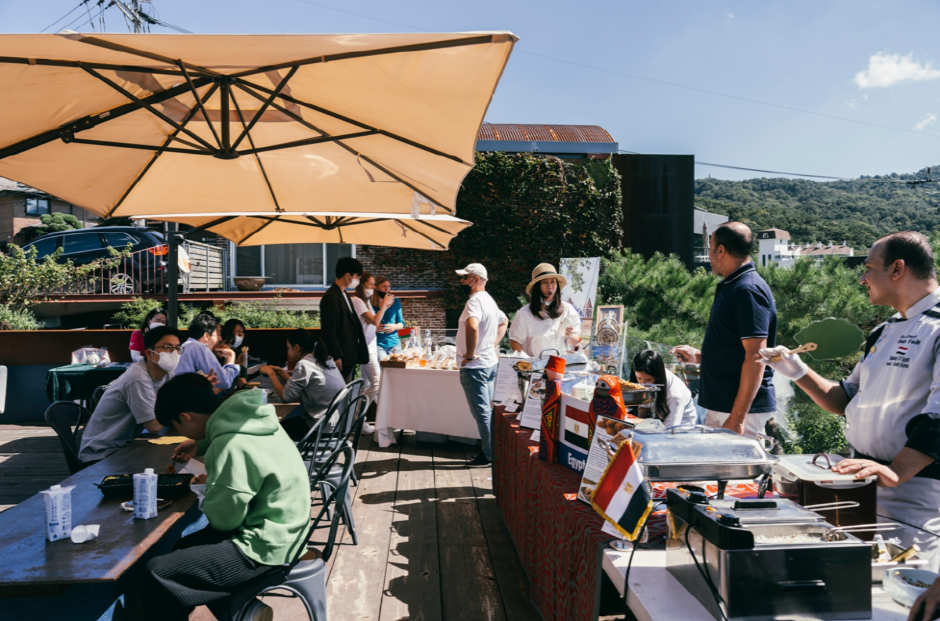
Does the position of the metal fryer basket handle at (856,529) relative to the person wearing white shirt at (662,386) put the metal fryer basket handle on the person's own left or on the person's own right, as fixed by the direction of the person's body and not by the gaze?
on the person's own left

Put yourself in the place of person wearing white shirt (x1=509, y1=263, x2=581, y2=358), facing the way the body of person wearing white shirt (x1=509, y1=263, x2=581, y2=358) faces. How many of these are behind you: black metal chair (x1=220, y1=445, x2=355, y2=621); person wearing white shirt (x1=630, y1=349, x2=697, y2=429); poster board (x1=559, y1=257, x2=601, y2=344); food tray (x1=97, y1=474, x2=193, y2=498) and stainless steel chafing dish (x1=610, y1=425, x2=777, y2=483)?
1

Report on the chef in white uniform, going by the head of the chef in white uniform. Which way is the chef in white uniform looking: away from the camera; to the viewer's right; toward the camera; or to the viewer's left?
to the viewer's left

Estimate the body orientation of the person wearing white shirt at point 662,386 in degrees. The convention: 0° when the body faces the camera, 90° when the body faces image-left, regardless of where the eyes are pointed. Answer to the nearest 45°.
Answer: approximately 45°

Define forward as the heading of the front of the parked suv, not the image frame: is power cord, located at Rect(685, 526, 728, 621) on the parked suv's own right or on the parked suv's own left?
on the parked suv's own left

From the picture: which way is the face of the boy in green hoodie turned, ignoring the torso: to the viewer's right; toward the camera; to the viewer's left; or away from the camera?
to the viewer's left

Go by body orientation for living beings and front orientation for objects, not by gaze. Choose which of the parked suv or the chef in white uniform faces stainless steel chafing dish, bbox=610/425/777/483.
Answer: the chef in white uniform

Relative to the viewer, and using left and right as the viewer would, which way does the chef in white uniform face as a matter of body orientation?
facing the viewer and to the left of the viewer

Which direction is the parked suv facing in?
to the viewer's left

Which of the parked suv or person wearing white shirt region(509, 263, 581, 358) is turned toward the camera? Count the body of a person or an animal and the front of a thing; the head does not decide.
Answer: the person wearing white shirt

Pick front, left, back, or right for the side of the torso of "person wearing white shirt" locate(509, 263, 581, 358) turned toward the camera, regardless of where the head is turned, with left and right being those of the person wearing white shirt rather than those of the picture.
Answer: front

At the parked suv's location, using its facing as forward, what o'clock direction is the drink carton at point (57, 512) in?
The drink carton is roughly at 9 o'clock from the parked suv.

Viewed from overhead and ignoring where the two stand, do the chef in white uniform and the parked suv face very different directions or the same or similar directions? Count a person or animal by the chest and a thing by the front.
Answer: same or similar directions

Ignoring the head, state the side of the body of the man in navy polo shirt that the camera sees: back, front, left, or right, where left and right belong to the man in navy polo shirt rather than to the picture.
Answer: left
